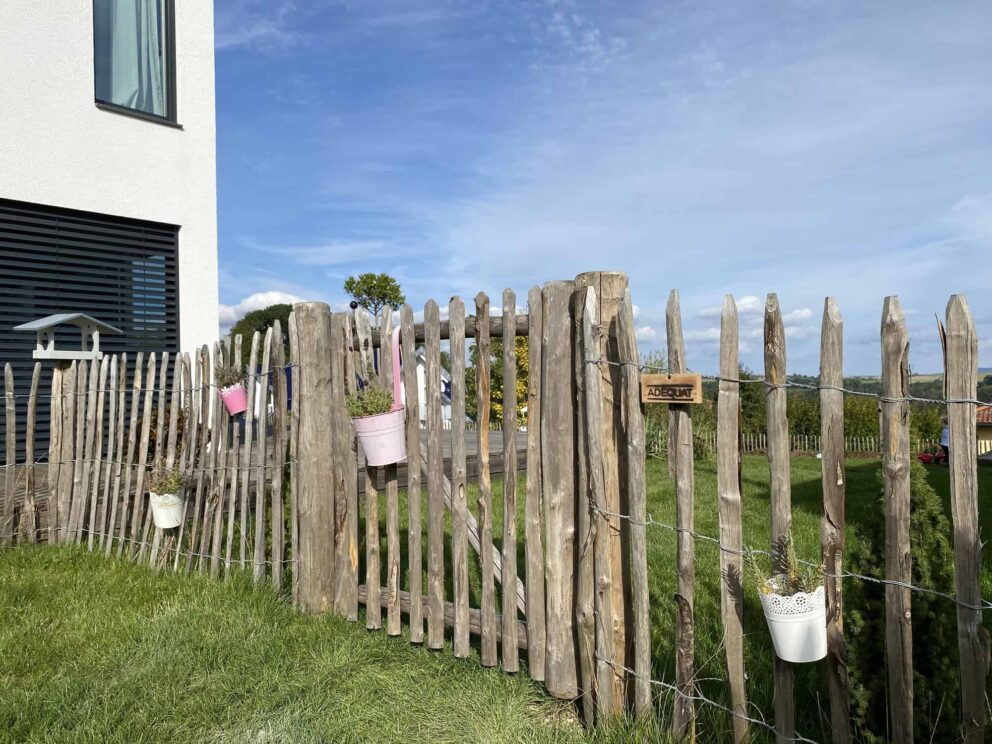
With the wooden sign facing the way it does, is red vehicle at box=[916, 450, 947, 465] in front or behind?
behind

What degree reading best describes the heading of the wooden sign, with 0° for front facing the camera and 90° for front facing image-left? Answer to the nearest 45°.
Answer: approximately 0°

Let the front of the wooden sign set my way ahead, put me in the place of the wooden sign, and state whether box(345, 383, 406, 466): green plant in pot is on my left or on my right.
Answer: on my right

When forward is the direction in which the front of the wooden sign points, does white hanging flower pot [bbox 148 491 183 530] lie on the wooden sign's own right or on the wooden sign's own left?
on the wooden sign's own right
